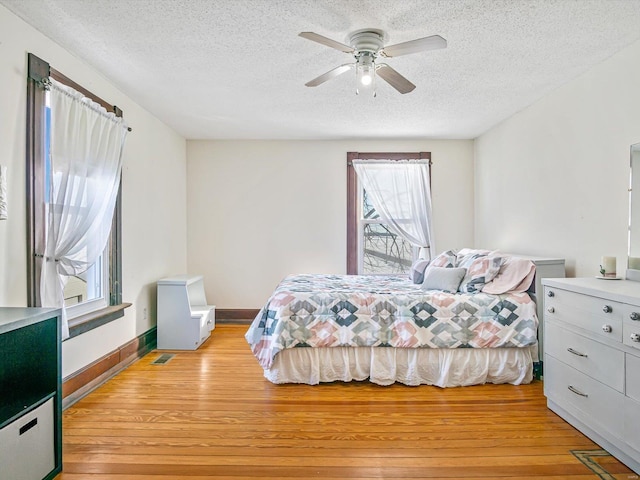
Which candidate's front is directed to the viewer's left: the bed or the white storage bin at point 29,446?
the bed

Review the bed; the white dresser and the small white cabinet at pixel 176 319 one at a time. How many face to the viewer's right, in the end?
1

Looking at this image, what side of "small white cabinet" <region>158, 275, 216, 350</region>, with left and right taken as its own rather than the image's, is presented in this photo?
right

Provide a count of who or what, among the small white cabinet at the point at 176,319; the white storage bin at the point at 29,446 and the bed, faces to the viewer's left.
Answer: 1

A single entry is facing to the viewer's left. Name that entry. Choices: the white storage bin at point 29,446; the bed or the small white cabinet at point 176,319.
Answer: the bed

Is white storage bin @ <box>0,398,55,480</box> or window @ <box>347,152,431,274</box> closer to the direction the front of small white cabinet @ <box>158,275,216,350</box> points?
the window

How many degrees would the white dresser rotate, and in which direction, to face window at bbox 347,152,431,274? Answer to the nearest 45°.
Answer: approximately 90° to its right

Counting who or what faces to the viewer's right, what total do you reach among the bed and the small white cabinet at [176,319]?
1

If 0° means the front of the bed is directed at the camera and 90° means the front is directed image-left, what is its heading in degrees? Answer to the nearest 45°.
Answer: approximately 90°

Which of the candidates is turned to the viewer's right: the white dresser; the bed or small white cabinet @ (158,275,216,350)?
the small white cabinet

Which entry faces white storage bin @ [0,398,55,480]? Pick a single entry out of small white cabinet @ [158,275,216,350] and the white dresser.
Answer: the white dresser

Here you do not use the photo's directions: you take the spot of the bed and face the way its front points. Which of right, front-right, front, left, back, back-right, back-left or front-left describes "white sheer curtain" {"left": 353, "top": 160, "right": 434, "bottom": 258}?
right
